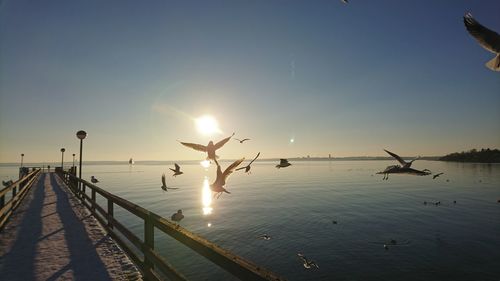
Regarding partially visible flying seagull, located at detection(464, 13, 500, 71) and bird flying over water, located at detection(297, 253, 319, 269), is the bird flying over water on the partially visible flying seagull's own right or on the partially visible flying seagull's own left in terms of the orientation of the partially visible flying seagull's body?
on the partially visible flying seagull's own left

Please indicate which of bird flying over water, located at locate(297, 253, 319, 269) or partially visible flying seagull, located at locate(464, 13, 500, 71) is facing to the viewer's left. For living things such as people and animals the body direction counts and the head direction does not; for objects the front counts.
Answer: the bird flying over water

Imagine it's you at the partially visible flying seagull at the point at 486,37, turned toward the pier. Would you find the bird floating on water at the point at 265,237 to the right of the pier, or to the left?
right

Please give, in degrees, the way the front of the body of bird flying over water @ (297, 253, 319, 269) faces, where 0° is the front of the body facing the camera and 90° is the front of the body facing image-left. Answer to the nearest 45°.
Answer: approximately 90°

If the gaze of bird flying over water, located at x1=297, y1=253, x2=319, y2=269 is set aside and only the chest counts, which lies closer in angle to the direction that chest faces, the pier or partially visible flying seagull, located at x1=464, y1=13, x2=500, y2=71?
the pier

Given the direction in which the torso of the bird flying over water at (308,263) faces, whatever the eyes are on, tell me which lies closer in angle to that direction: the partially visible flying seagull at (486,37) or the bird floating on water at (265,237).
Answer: the bird floating on water

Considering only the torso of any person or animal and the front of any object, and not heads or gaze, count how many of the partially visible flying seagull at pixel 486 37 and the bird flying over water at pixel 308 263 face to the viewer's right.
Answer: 1

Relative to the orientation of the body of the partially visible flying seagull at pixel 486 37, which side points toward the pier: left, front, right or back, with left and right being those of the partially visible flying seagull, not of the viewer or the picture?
back

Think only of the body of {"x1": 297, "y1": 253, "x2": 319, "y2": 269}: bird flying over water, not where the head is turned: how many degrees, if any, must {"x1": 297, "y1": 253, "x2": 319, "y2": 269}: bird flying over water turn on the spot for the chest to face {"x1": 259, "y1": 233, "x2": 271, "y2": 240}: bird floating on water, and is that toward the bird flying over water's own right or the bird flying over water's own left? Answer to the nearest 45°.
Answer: approximately 45° to the bird flying over water's own right

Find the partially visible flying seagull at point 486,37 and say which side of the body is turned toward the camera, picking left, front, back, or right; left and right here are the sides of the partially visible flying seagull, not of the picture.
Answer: right
